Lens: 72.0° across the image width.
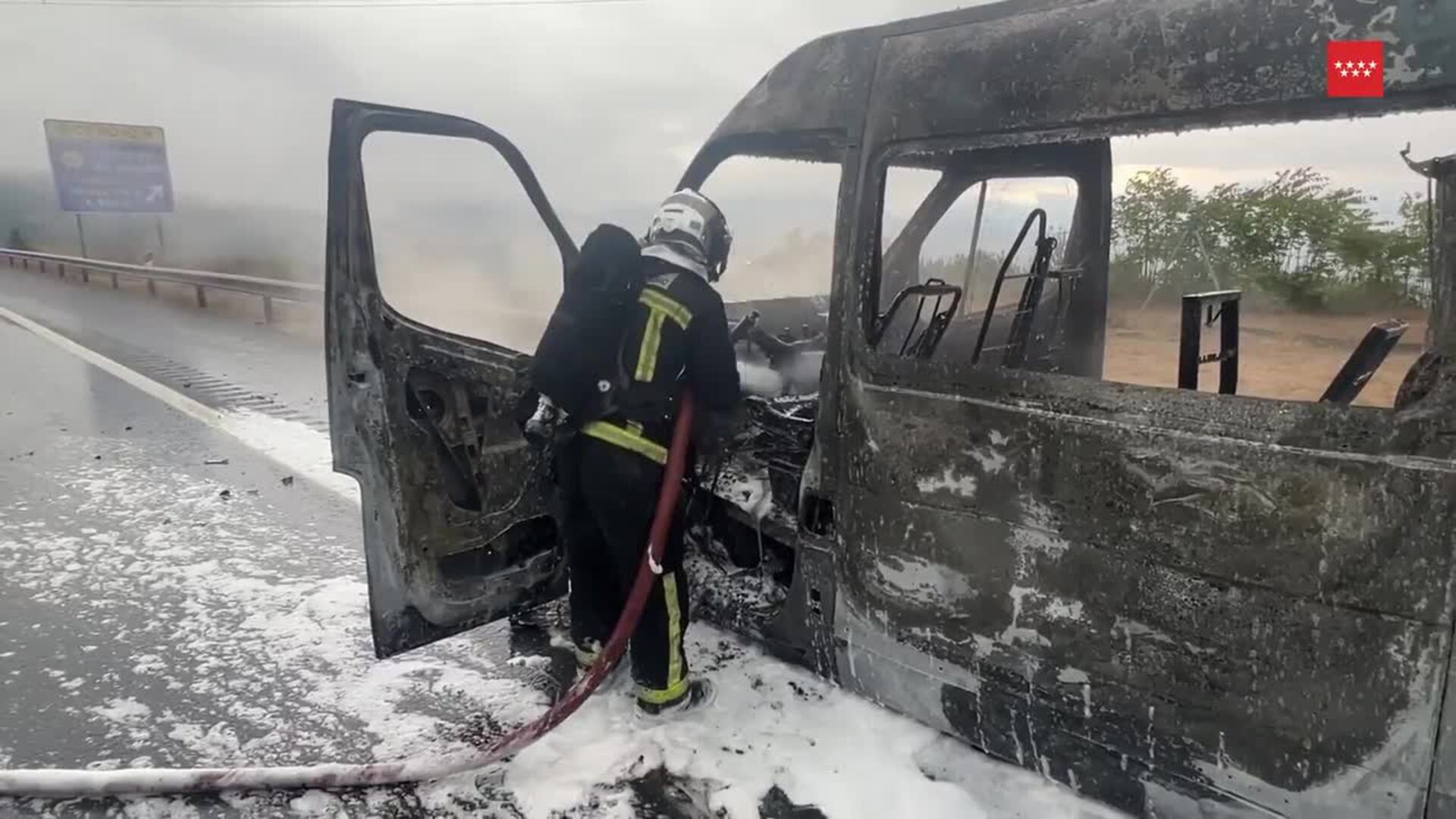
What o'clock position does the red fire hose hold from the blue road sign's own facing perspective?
The red fire hose is roughly at 12 o'clock from the blue road sign.

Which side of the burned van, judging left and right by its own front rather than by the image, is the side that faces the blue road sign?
front

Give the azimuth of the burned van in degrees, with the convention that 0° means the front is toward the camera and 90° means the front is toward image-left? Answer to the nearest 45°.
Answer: approximately 135°

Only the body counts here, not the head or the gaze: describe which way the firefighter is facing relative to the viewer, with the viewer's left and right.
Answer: facing away from the viewer and to the right of the viewer

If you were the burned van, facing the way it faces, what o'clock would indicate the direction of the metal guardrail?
The metal guardrail is roughly at 12 o'clock from the burned van.

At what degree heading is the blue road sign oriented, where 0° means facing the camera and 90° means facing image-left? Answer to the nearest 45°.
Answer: approximately 0°

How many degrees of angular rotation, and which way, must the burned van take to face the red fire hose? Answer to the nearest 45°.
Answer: approximately 45° to its left

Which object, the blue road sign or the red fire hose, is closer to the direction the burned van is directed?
the blue road sign

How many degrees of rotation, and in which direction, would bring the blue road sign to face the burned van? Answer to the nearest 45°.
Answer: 0° — it already faces it

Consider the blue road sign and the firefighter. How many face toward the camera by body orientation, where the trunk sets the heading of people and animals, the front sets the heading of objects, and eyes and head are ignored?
1

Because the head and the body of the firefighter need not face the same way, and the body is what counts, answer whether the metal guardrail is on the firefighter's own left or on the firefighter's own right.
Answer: on the firefighter's own left
